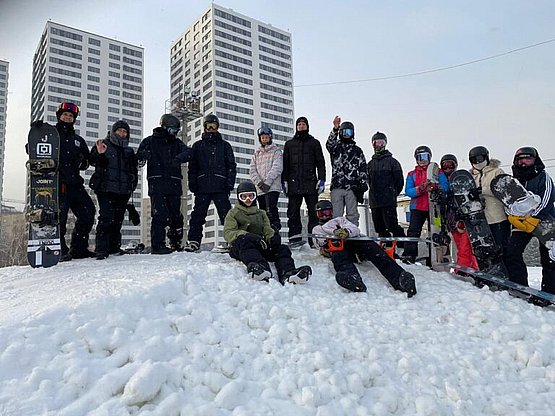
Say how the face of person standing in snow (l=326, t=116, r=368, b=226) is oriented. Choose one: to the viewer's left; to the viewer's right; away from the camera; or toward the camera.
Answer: toward the camera

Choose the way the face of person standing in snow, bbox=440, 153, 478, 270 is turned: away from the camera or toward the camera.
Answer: toward the camera

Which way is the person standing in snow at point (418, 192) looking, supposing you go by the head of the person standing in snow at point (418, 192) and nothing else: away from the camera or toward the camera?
toward the camera

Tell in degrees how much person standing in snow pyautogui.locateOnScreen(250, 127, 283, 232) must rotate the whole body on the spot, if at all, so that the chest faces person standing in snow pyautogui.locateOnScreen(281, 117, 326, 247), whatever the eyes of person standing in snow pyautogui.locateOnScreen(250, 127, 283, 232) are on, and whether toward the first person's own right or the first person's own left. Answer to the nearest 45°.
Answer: approximately 90° to the first person's own left

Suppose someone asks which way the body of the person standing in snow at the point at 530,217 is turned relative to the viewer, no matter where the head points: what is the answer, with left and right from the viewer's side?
facing the viewer and to the left of the viewer

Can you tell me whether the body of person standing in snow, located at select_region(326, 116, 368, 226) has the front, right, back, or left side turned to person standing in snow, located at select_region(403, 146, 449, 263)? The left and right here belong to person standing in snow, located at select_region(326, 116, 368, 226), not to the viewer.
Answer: left

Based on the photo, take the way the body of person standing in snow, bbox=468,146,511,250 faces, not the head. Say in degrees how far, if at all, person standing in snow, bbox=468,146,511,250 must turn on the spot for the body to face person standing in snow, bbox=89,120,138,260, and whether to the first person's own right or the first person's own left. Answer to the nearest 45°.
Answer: approximately 45° to the first person's own right

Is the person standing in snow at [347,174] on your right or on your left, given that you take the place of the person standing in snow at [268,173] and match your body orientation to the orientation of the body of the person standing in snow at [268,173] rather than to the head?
on your left

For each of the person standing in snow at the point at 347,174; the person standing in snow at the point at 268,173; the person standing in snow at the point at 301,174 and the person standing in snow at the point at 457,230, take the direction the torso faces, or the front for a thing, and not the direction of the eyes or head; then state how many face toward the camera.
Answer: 4

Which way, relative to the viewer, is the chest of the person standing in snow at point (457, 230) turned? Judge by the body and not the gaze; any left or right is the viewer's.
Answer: facing the viewer

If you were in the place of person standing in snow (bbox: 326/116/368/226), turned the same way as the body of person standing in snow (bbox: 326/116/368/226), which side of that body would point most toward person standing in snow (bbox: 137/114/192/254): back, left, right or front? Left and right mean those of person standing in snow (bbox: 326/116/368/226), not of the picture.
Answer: right

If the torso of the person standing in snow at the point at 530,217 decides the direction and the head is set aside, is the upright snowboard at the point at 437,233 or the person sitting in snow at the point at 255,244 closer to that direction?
the person sitting in snow

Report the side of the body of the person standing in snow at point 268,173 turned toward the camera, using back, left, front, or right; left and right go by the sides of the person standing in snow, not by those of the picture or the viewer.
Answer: front
